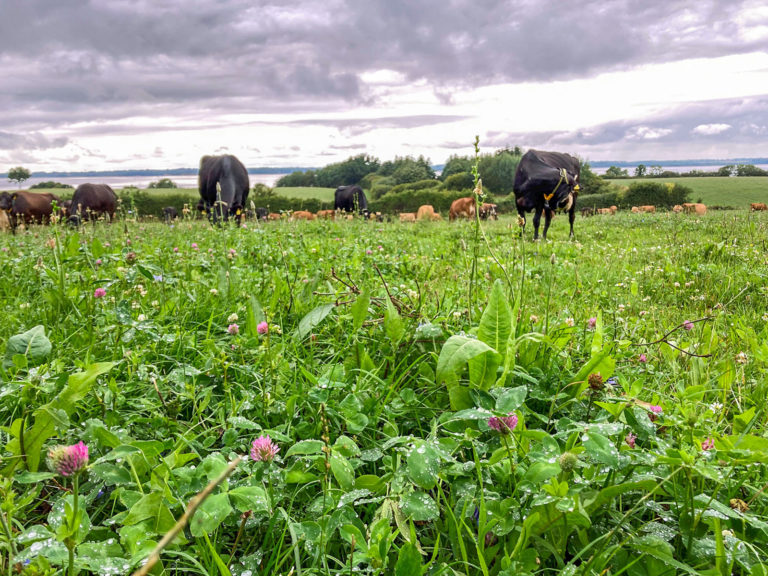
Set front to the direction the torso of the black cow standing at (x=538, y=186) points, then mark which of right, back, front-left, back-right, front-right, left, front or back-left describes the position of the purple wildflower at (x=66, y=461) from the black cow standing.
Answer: front-right

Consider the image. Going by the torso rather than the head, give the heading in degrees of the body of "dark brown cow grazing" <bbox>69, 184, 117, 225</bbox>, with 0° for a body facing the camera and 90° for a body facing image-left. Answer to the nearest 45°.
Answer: approximately 45°

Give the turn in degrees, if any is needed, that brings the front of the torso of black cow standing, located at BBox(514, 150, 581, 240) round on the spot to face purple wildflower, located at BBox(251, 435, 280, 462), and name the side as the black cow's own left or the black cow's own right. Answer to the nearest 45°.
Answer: approximately 45° to the black cow's own right

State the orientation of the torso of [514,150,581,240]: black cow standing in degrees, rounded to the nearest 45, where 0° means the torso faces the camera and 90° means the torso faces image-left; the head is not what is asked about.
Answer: approximately 315°

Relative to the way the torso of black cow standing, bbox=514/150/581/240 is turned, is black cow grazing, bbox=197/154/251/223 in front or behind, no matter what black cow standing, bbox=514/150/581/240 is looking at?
behind
